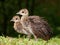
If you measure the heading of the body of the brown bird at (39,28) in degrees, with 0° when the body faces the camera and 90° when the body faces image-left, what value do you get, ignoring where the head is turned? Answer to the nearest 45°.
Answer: approximately 90°
